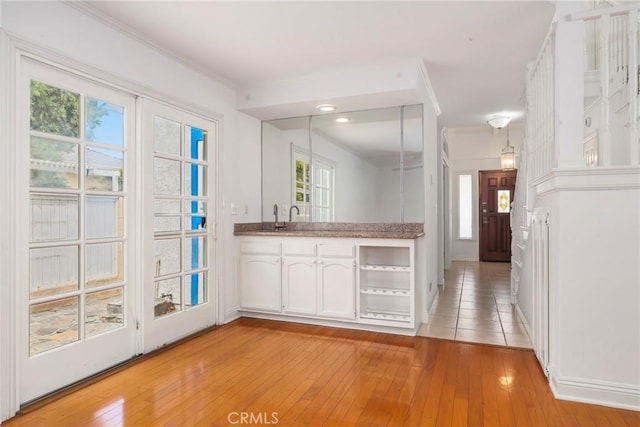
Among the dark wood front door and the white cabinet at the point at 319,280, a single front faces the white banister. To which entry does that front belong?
the dark wood front door

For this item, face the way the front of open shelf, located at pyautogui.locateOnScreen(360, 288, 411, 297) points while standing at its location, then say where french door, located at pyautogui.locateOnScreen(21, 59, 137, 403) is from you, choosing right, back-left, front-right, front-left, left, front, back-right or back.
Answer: front-right

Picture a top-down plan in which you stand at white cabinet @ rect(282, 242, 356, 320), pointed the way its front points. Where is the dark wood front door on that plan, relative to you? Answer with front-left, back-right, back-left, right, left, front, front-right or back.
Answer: back

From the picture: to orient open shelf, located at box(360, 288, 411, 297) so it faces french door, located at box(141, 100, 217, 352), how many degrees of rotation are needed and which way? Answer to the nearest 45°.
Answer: approximately 90° to its right

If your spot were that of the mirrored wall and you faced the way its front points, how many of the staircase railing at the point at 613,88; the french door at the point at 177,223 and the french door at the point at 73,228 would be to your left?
1

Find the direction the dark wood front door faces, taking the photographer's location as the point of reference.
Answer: facing the viewer

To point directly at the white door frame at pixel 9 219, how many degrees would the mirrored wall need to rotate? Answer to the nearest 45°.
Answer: approximately 45° to its right

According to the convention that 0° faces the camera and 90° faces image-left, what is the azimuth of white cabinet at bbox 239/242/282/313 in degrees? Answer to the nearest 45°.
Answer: approximately 45°

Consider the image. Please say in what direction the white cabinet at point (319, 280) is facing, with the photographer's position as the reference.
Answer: facing the viewer and to the left of the viewer

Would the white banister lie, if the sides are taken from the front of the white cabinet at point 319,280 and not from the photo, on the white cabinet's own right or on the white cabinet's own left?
on the white cabinet's own left

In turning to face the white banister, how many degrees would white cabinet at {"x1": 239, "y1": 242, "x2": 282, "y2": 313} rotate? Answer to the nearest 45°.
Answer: approximately 90° to its left
